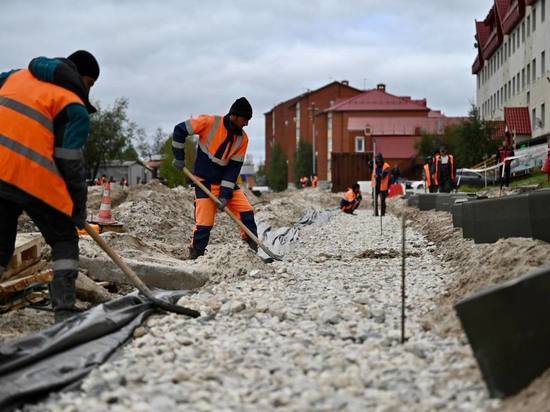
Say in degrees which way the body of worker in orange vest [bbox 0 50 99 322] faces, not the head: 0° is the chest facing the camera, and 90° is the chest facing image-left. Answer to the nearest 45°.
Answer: approximately 225°

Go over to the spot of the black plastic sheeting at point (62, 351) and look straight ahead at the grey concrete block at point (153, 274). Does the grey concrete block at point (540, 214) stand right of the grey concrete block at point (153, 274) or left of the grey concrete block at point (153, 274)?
right

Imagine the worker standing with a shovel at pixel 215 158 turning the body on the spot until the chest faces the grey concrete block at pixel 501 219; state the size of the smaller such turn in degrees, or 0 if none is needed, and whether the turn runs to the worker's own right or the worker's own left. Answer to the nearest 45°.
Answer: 0° — they already face it

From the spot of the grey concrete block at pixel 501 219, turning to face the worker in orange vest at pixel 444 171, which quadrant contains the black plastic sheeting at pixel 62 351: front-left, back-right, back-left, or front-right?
back-left

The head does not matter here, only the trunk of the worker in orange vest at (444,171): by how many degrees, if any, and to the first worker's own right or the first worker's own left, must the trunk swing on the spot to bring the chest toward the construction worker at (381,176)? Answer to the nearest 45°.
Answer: approximately 90° to the first worker's own right

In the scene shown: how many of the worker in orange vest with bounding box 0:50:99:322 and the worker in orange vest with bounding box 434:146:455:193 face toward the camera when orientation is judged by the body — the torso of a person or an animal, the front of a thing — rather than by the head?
1

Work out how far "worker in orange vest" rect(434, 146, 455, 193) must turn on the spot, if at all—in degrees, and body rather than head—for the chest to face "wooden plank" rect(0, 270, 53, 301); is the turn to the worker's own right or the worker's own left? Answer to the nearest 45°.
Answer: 0° — they already face it

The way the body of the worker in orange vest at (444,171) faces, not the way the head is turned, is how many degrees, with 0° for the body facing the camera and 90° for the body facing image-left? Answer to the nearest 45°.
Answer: approximately 0°

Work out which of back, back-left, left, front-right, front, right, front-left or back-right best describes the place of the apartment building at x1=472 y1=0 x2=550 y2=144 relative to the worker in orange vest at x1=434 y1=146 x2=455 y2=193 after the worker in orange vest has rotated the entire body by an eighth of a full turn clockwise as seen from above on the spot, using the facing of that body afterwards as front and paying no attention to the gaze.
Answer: back-right

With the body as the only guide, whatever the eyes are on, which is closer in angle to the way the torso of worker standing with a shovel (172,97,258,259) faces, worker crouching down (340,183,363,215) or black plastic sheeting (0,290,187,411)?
the black plastic sheeting
